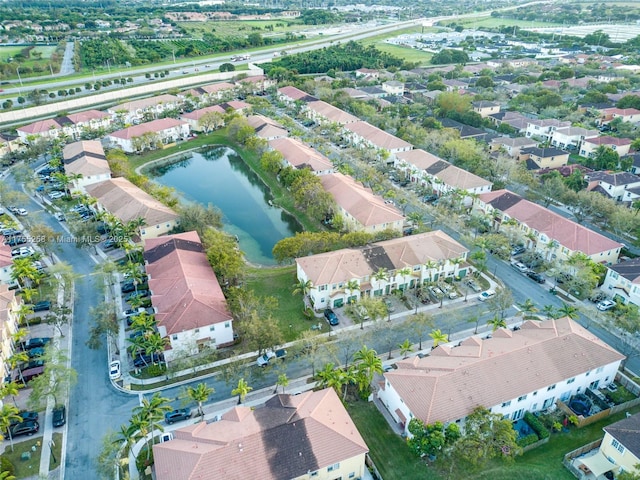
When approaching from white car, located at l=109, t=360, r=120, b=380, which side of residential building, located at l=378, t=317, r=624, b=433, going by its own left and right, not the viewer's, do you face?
left

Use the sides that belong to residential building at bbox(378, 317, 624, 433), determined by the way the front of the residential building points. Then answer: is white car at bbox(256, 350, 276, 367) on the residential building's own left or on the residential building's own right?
on the residential building's own left

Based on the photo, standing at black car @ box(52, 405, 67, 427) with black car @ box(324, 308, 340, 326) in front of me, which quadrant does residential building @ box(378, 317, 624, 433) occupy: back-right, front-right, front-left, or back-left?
front-right

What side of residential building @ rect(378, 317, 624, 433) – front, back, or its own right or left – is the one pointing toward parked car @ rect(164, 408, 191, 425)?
left

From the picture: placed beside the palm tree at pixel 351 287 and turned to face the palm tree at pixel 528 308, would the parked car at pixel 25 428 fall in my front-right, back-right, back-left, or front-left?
back-right

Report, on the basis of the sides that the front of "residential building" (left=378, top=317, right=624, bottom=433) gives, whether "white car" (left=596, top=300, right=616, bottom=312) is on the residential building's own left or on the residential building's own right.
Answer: on the residential building's own right

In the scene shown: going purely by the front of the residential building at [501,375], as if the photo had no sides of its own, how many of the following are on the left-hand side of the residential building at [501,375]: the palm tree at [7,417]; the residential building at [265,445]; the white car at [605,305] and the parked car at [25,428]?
3

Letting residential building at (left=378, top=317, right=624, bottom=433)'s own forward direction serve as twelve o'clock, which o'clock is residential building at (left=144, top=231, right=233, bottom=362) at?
residential building at (left=144, top=231, right=233, bottom=362) is roughly at 10 o'clock from residential building at (left=378, top=317, right=624, bottom=433).

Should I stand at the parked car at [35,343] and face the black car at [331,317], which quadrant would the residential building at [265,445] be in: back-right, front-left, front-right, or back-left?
front-right

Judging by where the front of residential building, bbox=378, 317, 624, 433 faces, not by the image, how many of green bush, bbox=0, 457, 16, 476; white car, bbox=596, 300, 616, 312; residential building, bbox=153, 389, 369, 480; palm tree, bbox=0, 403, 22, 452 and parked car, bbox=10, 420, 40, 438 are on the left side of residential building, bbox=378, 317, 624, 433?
4

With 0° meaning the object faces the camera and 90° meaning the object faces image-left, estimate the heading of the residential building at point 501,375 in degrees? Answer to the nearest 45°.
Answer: approximately 135°

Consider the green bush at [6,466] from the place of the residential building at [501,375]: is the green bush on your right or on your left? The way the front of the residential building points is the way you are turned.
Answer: on your left

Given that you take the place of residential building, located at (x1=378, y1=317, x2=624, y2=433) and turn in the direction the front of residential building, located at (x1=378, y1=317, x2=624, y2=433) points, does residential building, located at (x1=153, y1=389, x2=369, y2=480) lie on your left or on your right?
on your left
